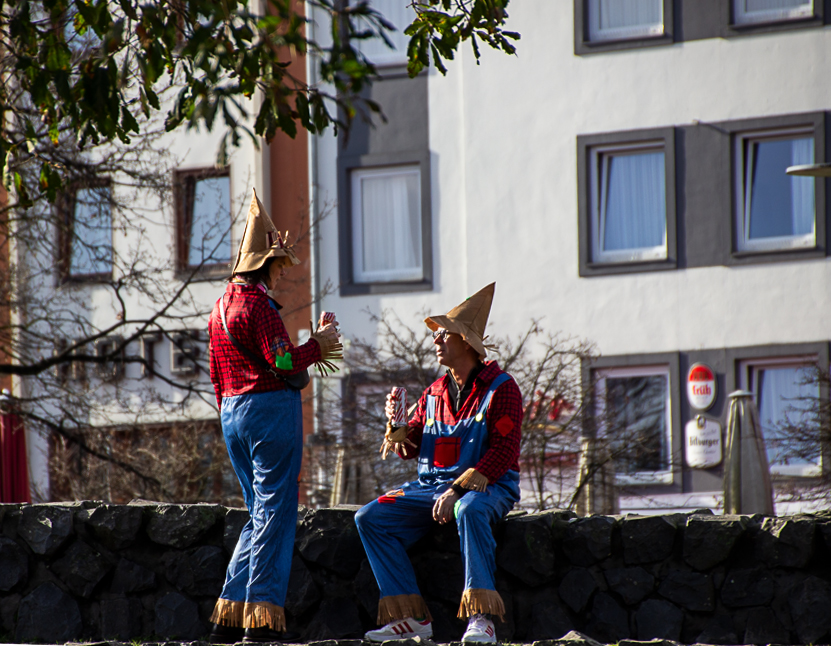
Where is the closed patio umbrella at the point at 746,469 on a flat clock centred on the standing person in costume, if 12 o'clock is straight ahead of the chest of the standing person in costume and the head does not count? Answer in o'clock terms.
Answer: The closed patio umbrella is roughly at 12 o'clock from the standing person in costume.

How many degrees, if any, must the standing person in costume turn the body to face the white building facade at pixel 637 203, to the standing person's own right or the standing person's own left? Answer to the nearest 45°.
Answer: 0° — they already face it

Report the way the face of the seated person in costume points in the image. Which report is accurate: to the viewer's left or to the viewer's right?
to the viewer's left

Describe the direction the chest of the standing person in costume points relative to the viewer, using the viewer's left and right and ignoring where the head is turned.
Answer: facing away from the viewer and to the right of the viewer

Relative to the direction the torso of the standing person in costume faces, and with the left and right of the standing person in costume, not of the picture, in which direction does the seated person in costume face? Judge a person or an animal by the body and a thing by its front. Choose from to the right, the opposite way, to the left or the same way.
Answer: the opposite way

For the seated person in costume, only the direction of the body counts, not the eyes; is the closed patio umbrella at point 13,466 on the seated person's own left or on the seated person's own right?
on the seated person's own right

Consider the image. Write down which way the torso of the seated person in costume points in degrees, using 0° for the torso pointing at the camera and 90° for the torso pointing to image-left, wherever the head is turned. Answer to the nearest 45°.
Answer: approximately 45°

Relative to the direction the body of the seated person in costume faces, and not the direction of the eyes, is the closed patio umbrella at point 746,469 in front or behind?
behind

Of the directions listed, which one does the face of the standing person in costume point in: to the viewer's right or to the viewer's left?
to the viewer's right

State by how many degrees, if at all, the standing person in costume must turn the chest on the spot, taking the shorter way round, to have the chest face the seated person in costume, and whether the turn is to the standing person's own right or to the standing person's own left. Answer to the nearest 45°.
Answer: approximately 45° to the standing person's own right

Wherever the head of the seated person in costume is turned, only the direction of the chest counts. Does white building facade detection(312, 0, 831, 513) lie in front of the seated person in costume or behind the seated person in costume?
behind
